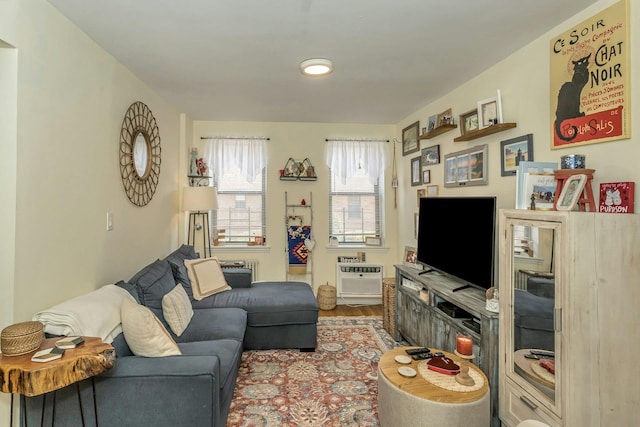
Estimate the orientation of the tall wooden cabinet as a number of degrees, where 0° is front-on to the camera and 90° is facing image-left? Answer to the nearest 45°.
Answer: approximately 45°

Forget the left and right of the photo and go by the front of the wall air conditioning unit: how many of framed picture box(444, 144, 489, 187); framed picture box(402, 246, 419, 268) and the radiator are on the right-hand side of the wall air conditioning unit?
1

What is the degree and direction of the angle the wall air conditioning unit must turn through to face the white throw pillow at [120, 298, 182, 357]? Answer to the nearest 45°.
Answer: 0° — it already faces it

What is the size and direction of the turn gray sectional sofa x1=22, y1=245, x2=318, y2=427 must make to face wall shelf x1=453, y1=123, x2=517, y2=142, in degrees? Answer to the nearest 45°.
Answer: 0° — it already faces it

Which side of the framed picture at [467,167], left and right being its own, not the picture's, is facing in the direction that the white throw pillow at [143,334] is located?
front

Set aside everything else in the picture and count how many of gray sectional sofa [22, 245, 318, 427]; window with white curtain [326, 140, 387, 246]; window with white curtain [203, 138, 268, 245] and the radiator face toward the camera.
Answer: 3

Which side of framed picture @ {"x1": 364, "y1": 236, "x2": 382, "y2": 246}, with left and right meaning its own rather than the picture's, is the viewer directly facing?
front

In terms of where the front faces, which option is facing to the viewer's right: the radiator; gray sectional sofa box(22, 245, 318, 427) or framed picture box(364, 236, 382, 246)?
the gray sectional sofa

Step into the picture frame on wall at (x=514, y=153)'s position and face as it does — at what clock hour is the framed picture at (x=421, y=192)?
The framed picture is roughly at 3 o'clock from the picture frame on wall.

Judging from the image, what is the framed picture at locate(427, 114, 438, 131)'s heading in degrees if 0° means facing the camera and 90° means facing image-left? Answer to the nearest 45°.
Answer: approximately 45°

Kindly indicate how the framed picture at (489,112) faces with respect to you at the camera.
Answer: facing the viewer and to the left of the viewer

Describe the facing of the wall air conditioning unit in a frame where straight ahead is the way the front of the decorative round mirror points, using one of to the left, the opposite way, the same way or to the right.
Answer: to the right

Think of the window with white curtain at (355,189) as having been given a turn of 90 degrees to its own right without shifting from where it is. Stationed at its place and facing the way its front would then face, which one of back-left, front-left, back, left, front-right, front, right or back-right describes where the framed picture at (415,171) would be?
back-left

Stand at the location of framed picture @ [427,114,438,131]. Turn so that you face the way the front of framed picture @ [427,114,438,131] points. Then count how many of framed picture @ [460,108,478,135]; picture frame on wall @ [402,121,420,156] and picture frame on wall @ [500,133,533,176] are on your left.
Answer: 2

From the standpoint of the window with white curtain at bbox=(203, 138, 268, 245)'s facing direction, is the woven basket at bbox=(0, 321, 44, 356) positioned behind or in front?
in front

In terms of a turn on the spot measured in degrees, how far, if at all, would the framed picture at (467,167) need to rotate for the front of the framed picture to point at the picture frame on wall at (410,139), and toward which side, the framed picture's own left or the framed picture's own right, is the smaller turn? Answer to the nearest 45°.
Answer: approximately 90° to the framed picture's own right
